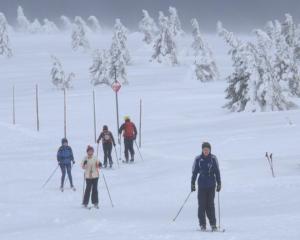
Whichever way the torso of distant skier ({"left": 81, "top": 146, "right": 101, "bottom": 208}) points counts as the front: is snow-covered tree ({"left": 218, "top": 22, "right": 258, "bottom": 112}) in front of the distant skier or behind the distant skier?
behind

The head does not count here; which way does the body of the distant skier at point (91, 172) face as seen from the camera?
toward the camera

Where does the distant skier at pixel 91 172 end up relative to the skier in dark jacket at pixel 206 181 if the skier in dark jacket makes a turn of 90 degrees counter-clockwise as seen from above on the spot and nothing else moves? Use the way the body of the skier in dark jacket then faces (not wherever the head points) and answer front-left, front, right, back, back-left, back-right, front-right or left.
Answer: back-left

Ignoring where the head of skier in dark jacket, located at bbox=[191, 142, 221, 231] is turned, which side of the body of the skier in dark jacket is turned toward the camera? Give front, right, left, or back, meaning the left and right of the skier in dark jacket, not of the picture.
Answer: front

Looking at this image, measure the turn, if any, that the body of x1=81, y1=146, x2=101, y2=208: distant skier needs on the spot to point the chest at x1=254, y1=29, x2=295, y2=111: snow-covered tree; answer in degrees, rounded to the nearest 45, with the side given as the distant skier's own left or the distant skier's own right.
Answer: approximately 135° to the distant skier's own left

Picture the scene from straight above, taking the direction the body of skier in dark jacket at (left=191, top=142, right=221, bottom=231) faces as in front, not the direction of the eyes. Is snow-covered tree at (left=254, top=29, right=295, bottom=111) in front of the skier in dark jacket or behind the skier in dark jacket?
behind

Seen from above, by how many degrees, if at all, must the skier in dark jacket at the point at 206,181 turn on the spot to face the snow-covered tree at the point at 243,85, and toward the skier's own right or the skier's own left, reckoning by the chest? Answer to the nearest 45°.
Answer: approximately 180°
